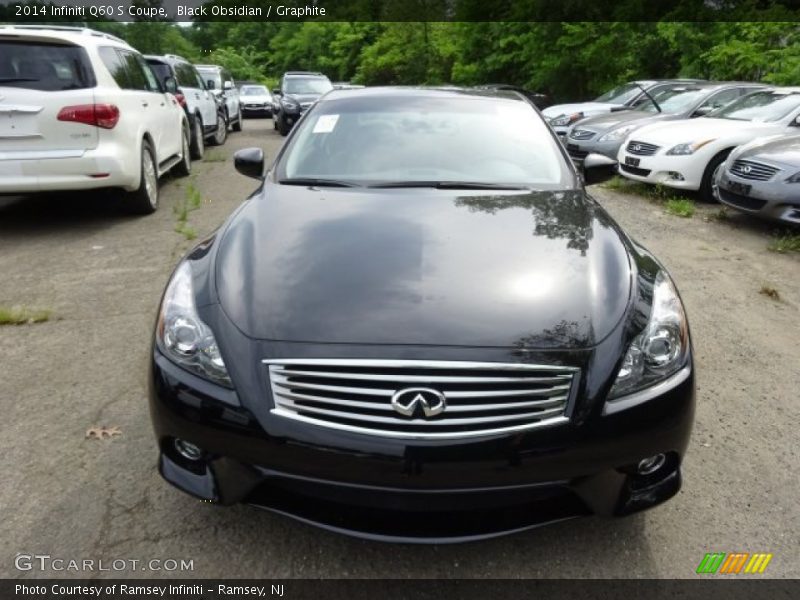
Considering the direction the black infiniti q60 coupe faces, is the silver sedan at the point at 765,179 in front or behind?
behind

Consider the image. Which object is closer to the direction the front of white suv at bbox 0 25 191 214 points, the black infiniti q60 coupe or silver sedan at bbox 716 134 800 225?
the silver sedan

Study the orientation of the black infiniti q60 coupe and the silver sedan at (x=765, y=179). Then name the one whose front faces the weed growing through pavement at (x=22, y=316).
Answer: the silver sedan

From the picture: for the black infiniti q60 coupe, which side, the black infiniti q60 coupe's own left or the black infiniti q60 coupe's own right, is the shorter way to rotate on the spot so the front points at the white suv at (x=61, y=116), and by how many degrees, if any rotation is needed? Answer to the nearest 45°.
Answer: approximately 135° to the black infiniti q60 coupe's own right

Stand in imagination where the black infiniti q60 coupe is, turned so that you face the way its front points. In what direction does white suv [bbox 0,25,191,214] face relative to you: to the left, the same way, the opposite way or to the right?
the opposite way

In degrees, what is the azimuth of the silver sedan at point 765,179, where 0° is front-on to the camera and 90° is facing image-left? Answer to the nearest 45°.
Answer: approximately 45°

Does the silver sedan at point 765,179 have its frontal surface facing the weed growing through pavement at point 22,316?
yes

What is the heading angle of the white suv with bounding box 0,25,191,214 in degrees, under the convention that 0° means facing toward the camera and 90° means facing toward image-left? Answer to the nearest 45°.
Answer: approximately 225°

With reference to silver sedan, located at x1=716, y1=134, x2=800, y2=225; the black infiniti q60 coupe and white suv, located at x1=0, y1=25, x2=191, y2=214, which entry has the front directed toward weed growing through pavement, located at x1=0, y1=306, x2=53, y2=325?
the silver sedan

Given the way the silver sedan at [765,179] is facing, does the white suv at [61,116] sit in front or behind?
in front

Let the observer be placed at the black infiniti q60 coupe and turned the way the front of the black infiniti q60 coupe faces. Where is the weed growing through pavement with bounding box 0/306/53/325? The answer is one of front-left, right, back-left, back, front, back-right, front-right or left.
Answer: back-right

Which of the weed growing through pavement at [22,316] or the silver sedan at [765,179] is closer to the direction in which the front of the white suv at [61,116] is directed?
the silver sedan

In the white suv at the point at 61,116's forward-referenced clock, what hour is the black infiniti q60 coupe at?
The black infiniti q60 coupe is roughly at 4 o'clock from the white suv.

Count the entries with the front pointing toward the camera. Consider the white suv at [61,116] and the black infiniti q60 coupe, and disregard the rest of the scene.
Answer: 1
